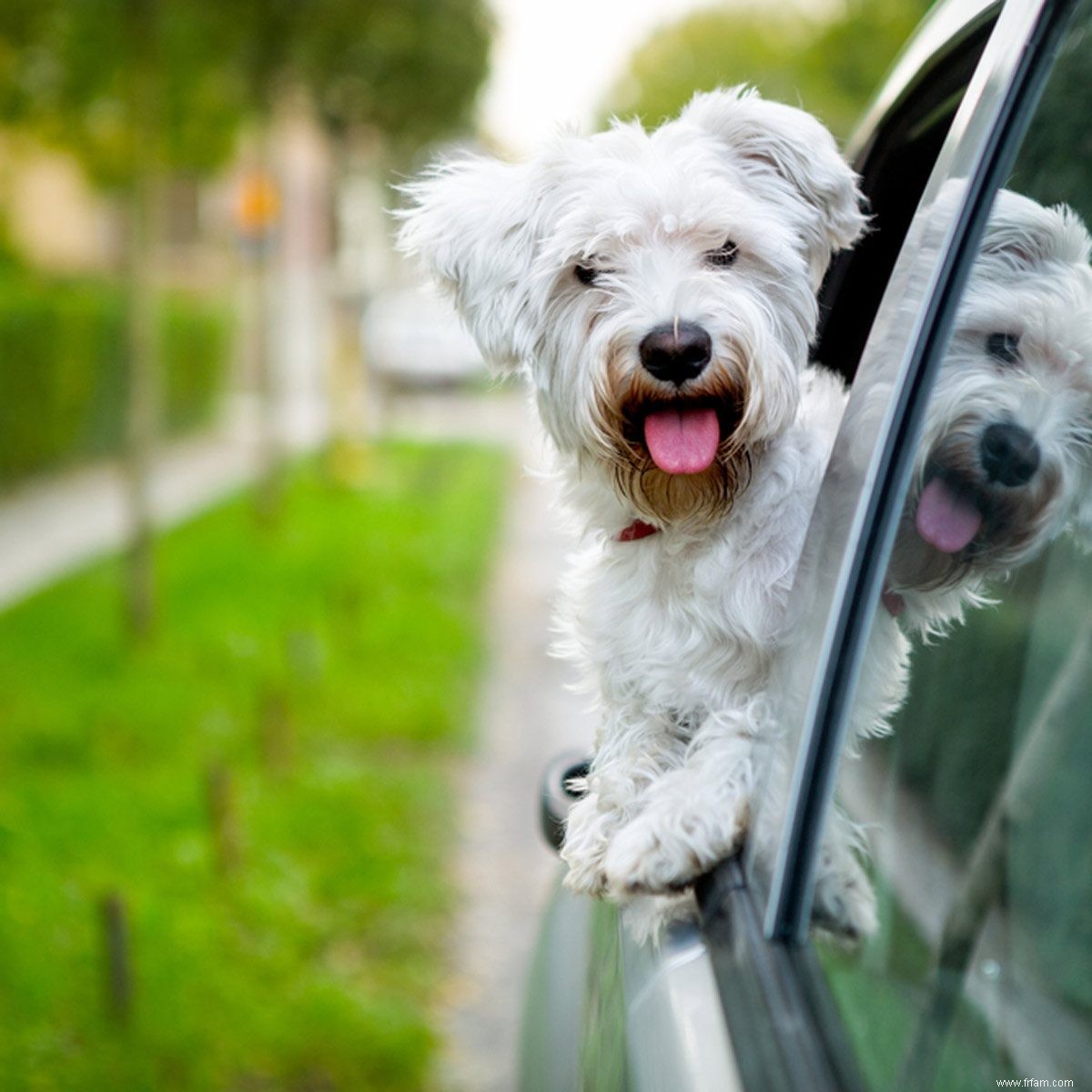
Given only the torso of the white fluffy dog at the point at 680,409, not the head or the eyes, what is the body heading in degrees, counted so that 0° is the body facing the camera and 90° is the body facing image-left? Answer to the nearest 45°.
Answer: approximately 0°

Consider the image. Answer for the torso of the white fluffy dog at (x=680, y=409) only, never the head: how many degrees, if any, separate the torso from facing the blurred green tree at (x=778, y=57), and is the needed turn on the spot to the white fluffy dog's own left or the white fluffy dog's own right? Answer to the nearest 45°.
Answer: approximately 180°

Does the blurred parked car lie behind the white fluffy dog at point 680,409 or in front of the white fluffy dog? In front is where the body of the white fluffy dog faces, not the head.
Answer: behind

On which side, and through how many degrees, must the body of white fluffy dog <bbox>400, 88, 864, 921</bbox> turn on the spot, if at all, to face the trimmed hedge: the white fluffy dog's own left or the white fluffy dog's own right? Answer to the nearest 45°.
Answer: approximately 135° to the white fluffy dog's own right
